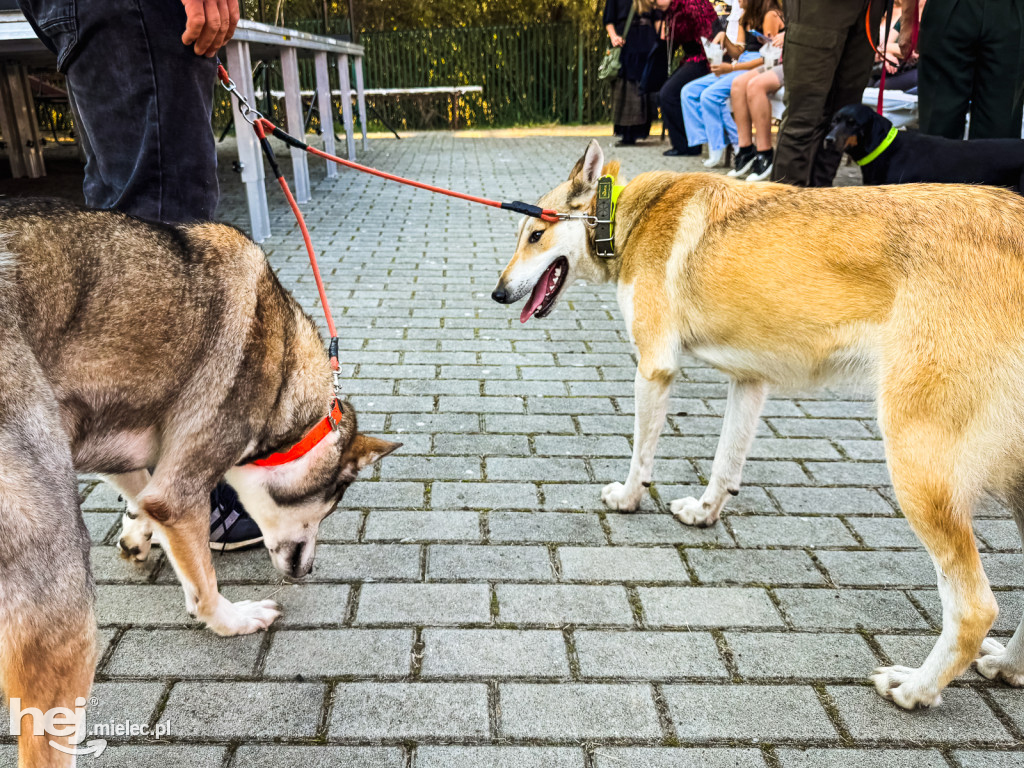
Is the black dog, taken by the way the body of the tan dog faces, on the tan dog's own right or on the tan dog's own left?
on the tan dog's own right

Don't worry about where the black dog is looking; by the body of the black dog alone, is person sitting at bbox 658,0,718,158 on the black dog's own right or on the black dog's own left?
on the black dog's own right

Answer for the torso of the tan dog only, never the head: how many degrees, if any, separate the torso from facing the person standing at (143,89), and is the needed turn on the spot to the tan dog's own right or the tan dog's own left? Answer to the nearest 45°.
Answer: approximately 45° to the tan dog's own left

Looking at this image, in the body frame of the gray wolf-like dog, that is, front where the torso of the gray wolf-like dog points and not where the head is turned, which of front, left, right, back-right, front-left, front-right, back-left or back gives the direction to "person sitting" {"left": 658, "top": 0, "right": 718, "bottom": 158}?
front

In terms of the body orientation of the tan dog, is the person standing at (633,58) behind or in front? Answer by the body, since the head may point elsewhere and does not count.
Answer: in front

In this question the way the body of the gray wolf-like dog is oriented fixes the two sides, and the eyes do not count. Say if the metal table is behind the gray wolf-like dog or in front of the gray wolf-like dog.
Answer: in front

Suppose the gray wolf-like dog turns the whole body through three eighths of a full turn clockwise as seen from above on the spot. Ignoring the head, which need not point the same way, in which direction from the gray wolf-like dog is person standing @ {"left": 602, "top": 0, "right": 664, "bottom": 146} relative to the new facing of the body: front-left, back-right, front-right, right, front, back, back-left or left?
back-left

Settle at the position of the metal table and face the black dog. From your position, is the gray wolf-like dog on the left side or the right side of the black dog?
right

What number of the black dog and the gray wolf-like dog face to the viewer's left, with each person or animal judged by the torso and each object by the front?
1

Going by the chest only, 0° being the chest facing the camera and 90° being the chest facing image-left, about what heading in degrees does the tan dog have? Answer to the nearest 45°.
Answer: approximately 135°

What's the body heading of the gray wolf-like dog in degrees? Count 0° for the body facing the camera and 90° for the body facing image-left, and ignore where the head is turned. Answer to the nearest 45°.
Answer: approximately 225°

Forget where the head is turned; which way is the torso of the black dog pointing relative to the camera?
to the viewer's left

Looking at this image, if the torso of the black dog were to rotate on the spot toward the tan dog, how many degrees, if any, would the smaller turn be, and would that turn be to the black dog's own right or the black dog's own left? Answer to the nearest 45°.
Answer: approximately 90° to the black dog's own left

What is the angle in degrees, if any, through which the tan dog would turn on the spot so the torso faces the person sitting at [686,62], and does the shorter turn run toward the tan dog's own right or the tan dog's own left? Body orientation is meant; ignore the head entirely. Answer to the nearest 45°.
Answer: approximately 45° to the tan dog's own right
